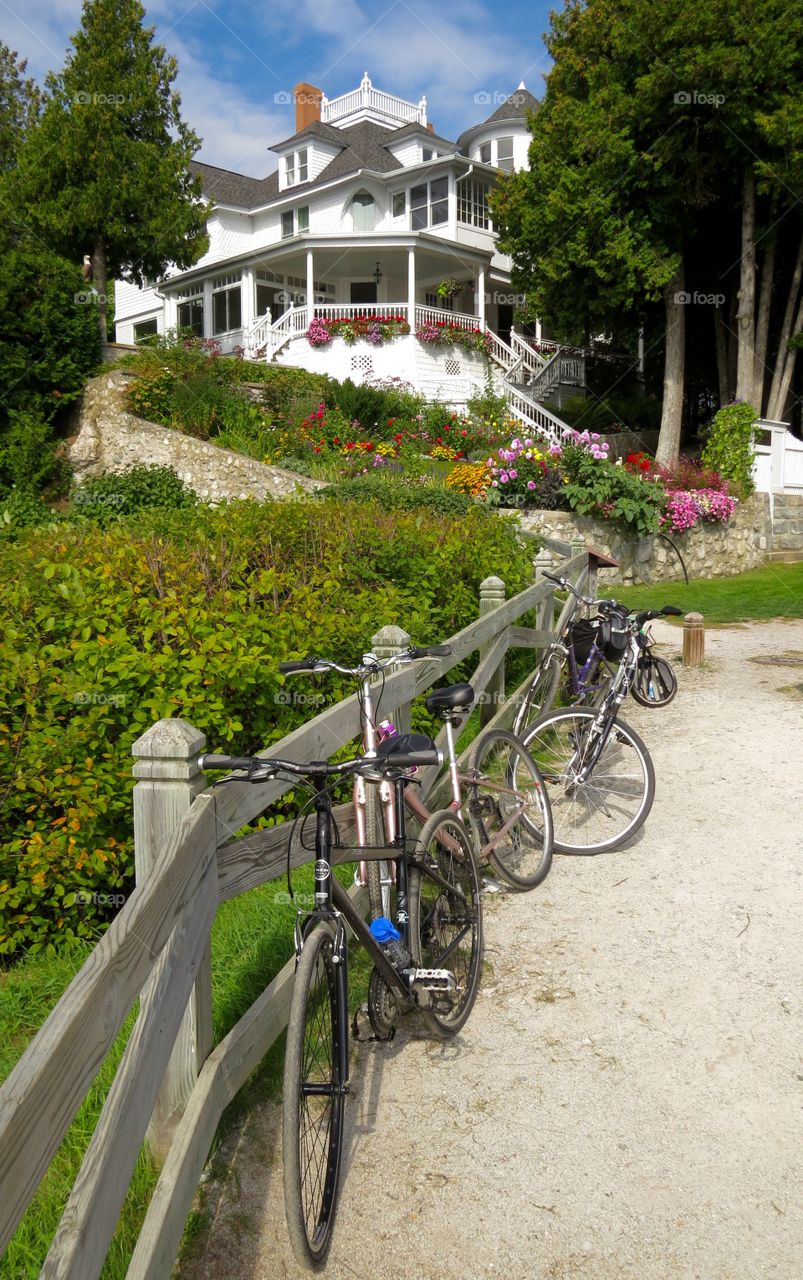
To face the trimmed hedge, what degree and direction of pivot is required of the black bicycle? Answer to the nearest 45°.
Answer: approximately 135° to its right

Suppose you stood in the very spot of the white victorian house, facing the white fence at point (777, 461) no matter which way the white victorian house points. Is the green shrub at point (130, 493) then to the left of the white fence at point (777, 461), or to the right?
right

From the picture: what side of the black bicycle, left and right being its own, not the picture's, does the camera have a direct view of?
front

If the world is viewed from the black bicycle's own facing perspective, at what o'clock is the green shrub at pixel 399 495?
The green shrub is roughly at 6 o'clock from the black bicycle.

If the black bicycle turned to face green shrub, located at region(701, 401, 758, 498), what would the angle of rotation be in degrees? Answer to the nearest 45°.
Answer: approximately 135° to its left

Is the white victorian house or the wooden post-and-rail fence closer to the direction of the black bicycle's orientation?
the wooden post-and-rail fence

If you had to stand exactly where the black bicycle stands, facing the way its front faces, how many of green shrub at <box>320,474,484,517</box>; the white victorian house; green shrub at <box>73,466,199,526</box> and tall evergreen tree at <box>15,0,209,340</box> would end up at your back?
4

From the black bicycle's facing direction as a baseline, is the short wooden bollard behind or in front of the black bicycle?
behind

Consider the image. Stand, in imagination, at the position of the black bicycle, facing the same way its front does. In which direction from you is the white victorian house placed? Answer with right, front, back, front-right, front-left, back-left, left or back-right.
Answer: back

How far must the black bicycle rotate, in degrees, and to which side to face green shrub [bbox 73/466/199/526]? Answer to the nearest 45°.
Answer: approximately 180°

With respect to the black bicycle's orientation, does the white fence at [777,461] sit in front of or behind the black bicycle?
behind
